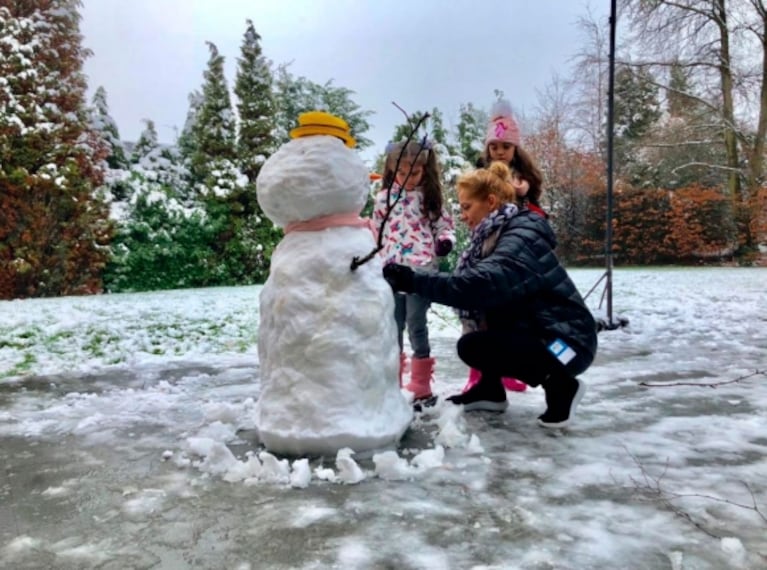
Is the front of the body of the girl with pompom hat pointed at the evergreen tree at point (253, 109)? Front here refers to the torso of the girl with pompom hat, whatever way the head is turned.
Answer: no

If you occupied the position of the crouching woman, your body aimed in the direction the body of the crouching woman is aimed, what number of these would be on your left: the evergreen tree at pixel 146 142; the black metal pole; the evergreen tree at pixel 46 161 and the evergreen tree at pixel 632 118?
0

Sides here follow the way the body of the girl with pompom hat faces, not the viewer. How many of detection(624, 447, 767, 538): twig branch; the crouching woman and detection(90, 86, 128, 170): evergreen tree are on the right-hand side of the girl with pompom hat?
1

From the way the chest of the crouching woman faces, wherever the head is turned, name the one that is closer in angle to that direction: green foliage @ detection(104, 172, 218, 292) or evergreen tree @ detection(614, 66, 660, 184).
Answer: the green foliage

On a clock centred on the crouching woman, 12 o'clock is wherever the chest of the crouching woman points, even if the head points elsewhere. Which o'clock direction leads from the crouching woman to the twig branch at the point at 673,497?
The twig branch is roughly at 8 o'clock from the crouching woman.

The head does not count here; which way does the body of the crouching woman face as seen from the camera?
to the viewer's left

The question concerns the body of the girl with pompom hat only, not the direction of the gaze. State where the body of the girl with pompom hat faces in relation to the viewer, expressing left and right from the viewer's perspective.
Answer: facing the viewer and to the left of the viewer

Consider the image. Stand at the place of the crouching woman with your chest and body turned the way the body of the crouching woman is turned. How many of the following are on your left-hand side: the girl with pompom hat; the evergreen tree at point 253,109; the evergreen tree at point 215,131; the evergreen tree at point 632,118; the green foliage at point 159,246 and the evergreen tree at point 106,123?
0

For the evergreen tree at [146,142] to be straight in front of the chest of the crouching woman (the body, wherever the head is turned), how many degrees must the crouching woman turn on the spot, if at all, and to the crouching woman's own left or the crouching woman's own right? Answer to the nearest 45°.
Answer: approximately 45° to the crouching woman's own right

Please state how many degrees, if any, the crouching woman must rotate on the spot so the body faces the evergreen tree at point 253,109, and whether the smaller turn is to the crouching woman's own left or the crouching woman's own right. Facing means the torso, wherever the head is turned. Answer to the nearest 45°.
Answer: approximately 45° to the crouching woman's own right

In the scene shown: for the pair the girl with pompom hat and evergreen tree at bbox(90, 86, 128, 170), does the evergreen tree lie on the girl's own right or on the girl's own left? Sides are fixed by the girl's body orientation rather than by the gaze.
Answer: on the girl's own right

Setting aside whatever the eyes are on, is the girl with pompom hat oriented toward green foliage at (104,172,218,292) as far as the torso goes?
no

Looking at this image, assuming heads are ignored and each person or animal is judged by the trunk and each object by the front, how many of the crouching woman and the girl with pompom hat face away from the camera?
0

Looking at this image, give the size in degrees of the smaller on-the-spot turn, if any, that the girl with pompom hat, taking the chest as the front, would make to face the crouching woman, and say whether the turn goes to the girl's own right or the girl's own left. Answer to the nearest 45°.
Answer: approximately 45° to the girl's own left

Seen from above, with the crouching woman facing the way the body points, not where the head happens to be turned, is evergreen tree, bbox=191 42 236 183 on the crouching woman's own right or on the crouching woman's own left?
on the crouching woman's own right
